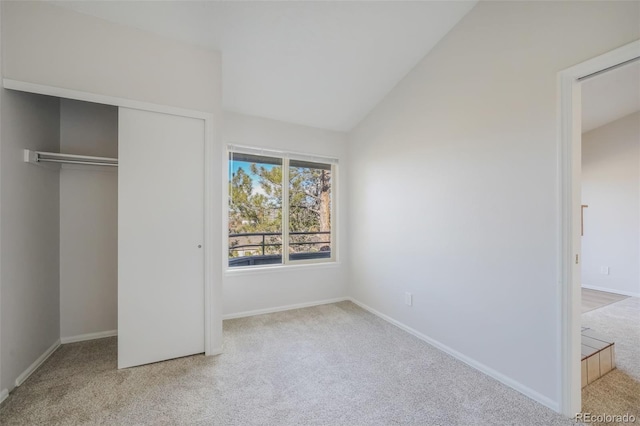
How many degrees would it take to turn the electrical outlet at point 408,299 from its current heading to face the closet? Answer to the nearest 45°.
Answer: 0° — it already faces it

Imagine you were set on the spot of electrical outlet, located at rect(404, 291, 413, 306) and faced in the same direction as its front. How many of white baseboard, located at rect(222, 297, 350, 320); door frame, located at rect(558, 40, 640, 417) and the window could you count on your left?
1

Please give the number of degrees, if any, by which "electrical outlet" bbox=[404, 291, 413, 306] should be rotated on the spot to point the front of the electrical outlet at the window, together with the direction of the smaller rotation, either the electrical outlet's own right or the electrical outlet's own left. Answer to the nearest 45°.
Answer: approximately 45° to the electrical outlet's own right

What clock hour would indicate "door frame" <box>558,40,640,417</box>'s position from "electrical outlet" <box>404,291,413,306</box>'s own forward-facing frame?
The door frame is roughly at 9 o'clock from the electrical outlet.

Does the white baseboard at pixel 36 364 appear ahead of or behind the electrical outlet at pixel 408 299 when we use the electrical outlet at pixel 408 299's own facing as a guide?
ahead

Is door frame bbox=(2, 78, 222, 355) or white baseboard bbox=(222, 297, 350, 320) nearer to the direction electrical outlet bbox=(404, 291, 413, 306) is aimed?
the door frame

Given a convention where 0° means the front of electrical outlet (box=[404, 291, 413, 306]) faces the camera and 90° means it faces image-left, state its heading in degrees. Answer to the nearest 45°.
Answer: approximately 45°

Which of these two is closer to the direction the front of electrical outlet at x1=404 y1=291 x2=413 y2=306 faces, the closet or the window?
the closet

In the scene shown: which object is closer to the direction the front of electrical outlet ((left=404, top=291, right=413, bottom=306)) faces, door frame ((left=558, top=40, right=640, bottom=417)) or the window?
the window

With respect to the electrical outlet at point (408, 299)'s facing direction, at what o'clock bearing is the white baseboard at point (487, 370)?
The white baseboard is roughly at 9 o'clock from the electrical outlet.

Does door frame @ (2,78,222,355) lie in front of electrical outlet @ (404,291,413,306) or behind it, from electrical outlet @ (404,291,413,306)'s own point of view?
in front

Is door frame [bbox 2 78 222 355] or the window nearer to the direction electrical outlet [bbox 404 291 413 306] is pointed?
the door frame
